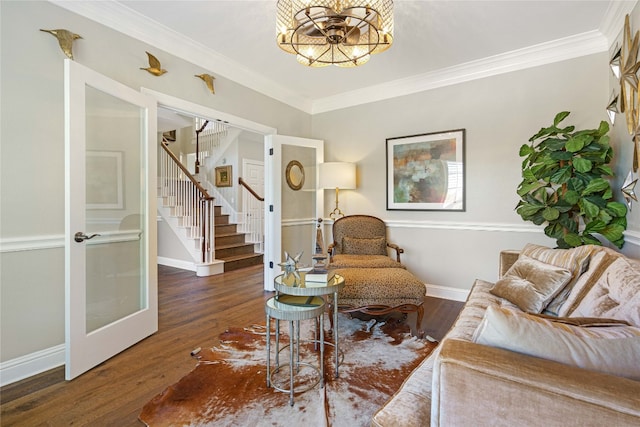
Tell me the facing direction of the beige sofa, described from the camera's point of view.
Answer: facing to the left of the viewer

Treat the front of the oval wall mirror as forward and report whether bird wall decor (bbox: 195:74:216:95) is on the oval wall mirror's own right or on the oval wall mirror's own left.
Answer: on the oval wall mirror's own right

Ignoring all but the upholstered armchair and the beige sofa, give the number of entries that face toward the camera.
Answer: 1

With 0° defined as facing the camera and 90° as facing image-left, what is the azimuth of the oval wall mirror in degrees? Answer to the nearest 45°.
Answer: approximately 315°

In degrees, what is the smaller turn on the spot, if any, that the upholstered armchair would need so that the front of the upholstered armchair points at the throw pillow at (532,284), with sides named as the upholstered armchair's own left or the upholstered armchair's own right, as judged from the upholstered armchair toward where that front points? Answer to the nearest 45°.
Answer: approximately 45° to the upholstered armchair's own left

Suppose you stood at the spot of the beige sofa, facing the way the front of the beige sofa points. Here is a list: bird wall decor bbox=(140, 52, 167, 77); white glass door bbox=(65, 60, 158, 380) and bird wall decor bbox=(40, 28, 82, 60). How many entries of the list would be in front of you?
3

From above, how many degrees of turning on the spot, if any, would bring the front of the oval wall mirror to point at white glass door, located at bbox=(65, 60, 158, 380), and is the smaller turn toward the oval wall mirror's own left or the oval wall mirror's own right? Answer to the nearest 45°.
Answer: approximately 90° to the oval wall mirror's own right

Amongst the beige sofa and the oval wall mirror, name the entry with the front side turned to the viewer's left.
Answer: the beige sofa

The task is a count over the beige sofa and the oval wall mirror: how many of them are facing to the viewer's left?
1

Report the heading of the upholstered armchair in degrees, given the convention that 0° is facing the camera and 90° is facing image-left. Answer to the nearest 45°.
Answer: approximately 0°

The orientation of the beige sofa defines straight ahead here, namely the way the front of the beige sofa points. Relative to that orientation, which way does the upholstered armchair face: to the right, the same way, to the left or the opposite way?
to the left

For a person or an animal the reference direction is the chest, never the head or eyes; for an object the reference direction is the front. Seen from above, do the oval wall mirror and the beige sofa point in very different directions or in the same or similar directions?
very different directions

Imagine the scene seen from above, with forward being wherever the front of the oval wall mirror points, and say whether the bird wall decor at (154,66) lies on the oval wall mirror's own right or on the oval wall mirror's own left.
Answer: on the oval wall mirror's own right
